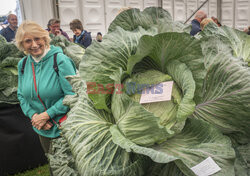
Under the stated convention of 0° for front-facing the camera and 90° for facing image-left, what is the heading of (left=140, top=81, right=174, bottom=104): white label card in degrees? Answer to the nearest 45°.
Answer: approximately 0°

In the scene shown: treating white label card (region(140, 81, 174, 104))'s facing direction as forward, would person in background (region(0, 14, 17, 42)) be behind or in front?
behind
